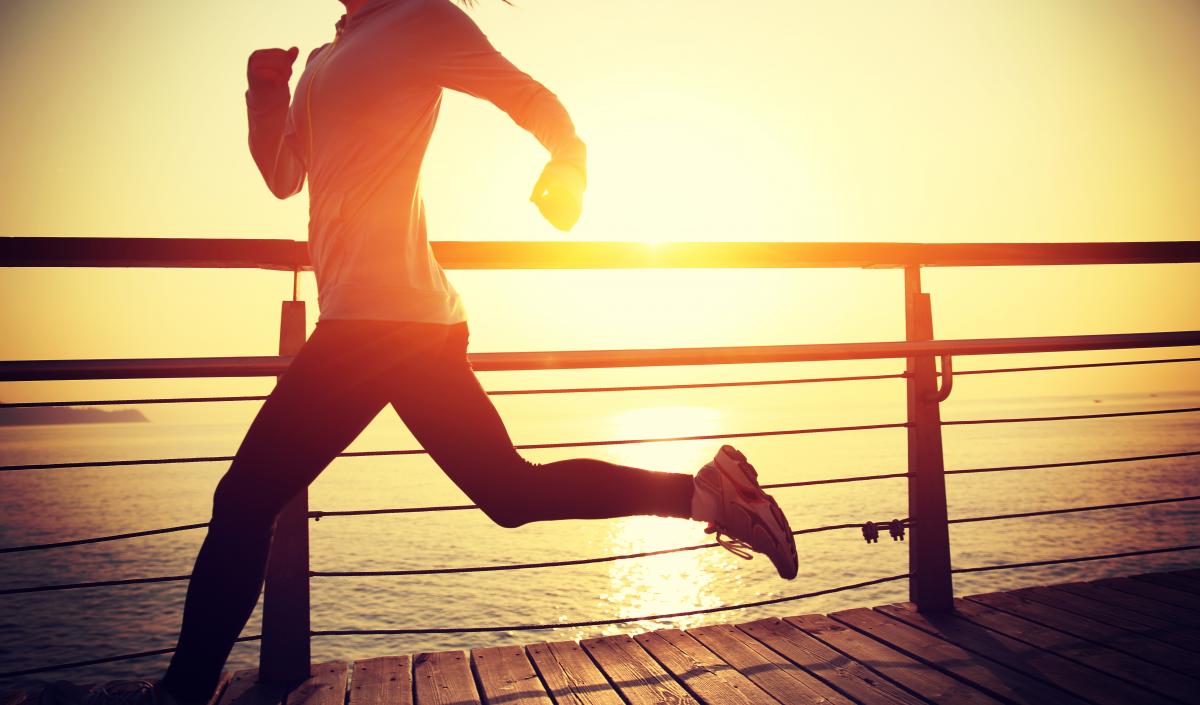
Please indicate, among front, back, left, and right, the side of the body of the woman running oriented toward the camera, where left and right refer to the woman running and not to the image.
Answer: left
